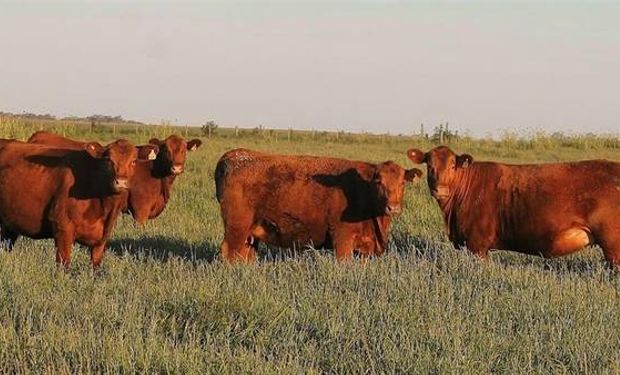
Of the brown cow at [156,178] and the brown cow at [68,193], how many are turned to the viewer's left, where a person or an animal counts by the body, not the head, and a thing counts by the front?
0

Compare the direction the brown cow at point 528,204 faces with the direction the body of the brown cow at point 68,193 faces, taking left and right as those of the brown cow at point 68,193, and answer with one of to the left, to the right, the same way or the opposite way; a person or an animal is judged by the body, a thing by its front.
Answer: the opposite way

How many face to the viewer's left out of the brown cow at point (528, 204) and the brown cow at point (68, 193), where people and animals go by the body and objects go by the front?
1

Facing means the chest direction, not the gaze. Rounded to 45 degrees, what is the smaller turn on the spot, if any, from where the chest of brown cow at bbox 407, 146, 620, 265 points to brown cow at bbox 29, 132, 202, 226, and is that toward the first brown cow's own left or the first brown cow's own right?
0° — it already faces it

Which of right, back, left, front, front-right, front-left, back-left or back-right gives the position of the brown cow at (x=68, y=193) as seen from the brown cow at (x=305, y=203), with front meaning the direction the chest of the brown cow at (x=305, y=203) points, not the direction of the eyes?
back

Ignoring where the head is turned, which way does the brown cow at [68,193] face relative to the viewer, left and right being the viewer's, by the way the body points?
facing the viewer and to the right of the viewer

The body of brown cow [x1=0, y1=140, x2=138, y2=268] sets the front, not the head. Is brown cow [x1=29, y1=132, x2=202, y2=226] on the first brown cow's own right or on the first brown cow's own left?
on the first brown cow's own left

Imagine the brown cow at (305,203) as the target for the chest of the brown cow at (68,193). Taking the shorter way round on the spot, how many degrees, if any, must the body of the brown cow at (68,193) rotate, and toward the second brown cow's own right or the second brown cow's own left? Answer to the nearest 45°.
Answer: approximately 45° to the second brown cow's own left

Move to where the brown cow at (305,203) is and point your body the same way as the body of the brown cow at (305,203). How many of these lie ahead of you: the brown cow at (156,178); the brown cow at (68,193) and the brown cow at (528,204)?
1

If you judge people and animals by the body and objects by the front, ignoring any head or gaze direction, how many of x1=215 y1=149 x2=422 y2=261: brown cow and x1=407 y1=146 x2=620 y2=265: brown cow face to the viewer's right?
1

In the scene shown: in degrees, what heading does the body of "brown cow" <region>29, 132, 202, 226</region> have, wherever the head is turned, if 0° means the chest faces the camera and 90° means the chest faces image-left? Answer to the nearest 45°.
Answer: approximately 315°

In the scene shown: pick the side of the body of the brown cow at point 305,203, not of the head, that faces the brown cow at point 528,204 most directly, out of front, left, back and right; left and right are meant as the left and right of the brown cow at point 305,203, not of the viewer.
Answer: front

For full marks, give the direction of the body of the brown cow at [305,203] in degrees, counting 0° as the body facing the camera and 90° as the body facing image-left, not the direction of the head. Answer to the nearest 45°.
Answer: approximately 270°

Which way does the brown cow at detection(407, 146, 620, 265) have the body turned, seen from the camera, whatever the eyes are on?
to the viewer's left

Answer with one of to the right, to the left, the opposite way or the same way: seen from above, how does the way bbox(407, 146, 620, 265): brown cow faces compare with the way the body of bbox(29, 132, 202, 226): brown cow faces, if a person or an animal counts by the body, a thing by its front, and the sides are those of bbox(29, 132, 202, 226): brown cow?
the opposite way
